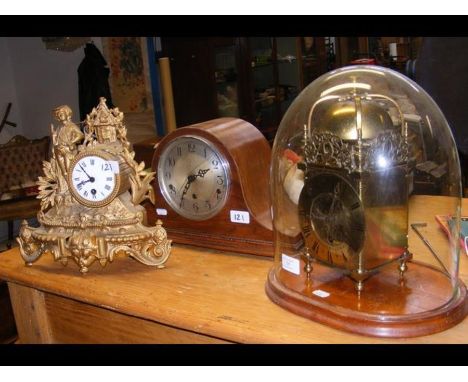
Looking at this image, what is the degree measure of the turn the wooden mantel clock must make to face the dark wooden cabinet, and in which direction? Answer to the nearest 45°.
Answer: approximately 135° to its right

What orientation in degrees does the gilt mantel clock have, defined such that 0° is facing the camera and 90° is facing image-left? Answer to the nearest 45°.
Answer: approximately 45°

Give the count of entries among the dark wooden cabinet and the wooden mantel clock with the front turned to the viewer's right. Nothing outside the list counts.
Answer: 0

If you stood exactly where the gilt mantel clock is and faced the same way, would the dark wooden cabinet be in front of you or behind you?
behind

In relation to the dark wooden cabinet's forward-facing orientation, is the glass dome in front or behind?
in front

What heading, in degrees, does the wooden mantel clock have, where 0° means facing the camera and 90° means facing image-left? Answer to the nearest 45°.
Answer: approximately 45°

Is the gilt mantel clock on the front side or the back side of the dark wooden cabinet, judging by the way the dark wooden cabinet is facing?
on the front side

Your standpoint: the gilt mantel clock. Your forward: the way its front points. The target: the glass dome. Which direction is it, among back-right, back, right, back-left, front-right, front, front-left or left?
left

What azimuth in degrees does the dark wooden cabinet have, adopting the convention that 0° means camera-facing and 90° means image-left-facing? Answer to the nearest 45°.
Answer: approximately 0°
